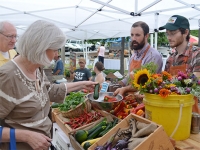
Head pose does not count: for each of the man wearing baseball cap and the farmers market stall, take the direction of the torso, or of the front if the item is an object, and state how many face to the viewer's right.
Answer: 0

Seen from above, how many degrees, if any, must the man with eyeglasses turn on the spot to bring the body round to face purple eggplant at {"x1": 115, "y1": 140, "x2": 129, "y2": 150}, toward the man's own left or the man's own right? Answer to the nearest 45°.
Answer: approximately 45° to the man's own right

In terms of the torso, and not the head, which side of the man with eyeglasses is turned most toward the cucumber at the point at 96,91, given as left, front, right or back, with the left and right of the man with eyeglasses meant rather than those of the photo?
front

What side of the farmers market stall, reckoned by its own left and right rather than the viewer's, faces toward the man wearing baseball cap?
back

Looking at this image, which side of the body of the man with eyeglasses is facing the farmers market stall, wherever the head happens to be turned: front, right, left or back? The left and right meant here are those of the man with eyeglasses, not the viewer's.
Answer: front

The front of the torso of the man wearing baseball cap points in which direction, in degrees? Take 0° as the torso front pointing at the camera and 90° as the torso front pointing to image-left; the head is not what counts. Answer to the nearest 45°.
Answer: approximately 45°

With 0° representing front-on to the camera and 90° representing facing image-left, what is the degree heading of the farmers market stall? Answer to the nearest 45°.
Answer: approximately 45°

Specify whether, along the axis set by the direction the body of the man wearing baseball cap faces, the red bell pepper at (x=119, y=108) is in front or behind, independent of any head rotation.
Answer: in front

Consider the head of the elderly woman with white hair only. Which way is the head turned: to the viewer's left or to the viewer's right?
to the viewer's right
